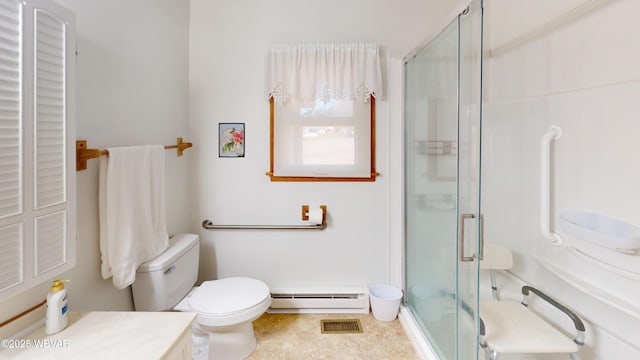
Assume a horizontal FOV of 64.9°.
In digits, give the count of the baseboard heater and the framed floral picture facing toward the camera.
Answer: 2

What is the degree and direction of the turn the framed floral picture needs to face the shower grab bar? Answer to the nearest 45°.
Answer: approximately 45° to its left

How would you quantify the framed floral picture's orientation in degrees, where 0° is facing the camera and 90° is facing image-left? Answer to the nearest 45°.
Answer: approximately 0°
